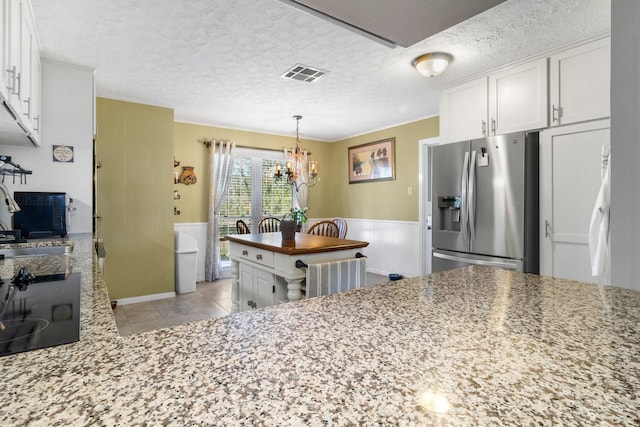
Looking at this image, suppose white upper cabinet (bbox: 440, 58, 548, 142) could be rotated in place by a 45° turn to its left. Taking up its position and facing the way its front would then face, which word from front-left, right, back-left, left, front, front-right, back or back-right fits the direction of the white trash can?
right

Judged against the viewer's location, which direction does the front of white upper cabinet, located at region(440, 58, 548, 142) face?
facing the viewer and to the left of the viewer

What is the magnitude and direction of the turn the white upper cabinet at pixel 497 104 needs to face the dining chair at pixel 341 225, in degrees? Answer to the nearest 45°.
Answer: approximately 90° to its right

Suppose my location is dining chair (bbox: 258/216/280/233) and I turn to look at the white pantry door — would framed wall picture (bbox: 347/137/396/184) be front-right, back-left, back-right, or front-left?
front-left

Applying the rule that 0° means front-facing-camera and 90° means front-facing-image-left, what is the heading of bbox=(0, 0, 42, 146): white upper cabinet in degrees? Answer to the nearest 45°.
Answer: approximately 270°

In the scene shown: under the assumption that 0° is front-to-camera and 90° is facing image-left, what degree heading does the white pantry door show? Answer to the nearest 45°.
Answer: approximately 45°

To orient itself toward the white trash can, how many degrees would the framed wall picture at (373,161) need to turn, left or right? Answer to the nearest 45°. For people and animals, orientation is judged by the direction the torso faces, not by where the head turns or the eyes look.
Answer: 0° — it already faces it

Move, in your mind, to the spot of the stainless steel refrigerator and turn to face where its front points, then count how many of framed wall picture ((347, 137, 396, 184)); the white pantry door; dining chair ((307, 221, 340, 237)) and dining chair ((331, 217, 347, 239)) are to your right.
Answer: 3

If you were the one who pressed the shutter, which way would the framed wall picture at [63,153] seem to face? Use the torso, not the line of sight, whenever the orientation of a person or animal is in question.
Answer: facing the viewer
